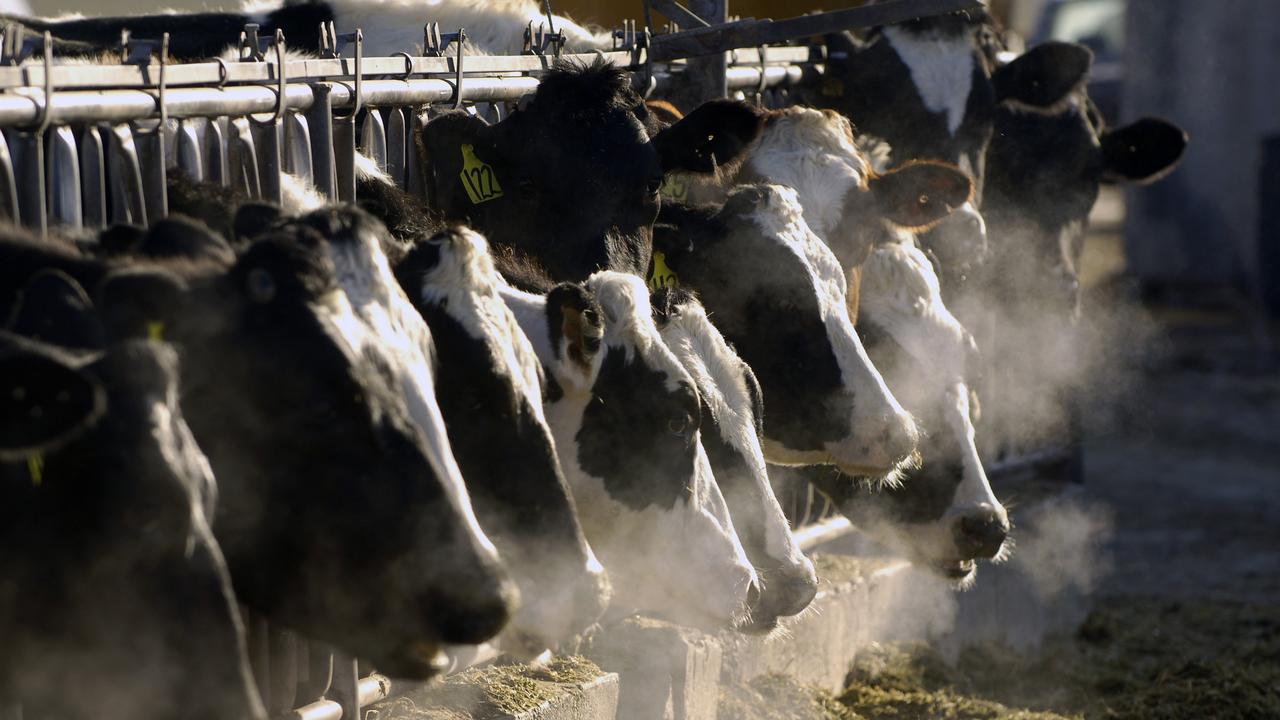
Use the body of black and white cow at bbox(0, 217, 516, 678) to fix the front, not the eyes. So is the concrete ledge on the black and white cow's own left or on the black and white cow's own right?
on the black and white cow's own left

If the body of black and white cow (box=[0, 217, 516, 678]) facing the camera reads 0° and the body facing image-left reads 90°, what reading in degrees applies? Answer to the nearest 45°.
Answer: approximately 270°

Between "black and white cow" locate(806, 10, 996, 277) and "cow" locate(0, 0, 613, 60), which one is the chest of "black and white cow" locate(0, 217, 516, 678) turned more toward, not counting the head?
the black and white cow
